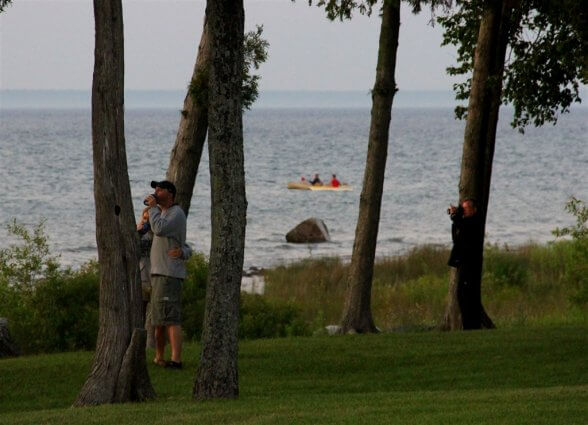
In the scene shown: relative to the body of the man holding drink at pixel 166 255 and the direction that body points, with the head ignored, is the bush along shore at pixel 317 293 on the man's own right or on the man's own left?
on the man's own right

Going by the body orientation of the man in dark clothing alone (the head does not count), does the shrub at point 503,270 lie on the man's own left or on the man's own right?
on the man's own right

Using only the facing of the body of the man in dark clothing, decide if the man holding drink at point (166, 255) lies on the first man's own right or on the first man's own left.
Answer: on the first man's own left

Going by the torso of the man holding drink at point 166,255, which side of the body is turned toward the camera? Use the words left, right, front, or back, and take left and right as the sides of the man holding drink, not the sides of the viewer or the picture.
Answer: left

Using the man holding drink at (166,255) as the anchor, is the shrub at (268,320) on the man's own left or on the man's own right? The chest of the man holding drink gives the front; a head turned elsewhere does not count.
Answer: on the man's own right

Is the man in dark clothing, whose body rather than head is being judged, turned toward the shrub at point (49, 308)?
yes

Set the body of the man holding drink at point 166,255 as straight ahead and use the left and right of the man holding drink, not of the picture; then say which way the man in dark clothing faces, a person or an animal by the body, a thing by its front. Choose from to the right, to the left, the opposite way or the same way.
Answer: the same way

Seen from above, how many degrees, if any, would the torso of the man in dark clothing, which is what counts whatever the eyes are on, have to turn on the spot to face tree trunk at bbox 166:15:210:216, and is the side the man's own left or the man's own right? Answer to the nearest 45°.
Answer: approximately 45° to the man's own left

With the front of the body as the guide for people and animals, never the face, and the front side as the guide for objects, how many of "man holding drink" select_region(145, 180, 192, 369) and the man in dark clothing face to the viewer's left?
2

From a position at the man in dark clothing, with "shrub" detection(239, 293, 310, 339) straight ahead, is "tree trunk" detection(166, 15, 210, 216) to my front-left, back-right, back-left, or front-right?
front-left

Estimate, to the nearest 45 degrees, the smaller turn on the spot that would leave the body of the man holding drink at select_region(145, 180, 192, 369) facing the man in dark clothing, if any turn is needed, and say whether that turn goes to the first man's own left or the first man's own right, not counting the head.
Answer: approximately 135° to the first man's own right

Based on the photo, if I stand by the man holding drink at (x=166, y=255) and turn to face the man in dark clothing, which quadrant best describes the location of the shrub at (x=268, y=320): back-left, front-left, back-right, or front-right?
front-left

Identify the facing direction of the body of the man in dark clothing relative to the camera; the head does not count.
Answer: to the viewer's left
